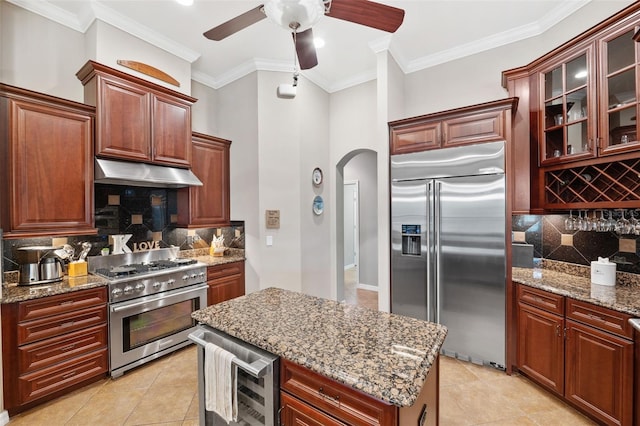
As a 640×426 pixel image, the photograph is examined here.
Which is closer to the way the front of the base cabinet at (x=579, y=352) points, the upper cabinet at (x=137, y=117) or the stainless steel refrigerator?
the upper cabinet

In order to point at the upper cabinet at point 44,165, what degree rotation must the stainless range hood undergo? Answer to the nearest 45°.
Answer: approximately 135° to its right

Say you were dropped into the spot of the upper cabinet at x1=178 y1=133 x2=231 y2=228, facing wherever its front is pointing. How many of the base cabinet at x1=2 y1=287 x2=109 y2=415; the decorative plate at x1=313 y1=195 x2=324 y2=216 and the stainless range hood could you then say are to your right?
2

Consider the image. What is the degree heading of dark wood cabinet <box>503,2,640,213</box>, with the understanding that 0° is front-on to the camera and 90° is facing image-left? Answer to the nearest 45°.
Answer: approximately 45°

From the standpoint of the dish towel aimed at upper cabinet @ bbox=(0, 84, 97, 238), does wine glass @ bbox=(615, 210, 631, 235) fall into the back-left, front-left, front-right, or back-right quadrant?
back-right

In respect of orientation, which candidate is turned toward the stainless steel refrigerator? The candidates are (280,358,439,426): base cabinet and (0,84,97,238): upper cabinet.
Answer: the upper cabinet

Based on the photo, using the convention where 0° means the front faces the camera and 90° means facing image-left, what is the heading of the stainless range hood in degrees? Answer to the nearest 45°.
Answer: approximately 315°

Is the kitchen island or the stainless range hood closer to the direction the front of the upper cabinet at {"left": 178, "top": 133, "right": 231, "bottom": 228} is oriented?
the kitchen island

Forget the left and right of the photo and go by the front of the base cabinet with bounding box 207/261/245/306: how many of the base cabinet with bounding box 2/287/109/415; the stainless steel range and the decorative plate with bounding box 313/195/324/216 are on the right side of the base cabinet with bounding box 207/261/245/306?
2
